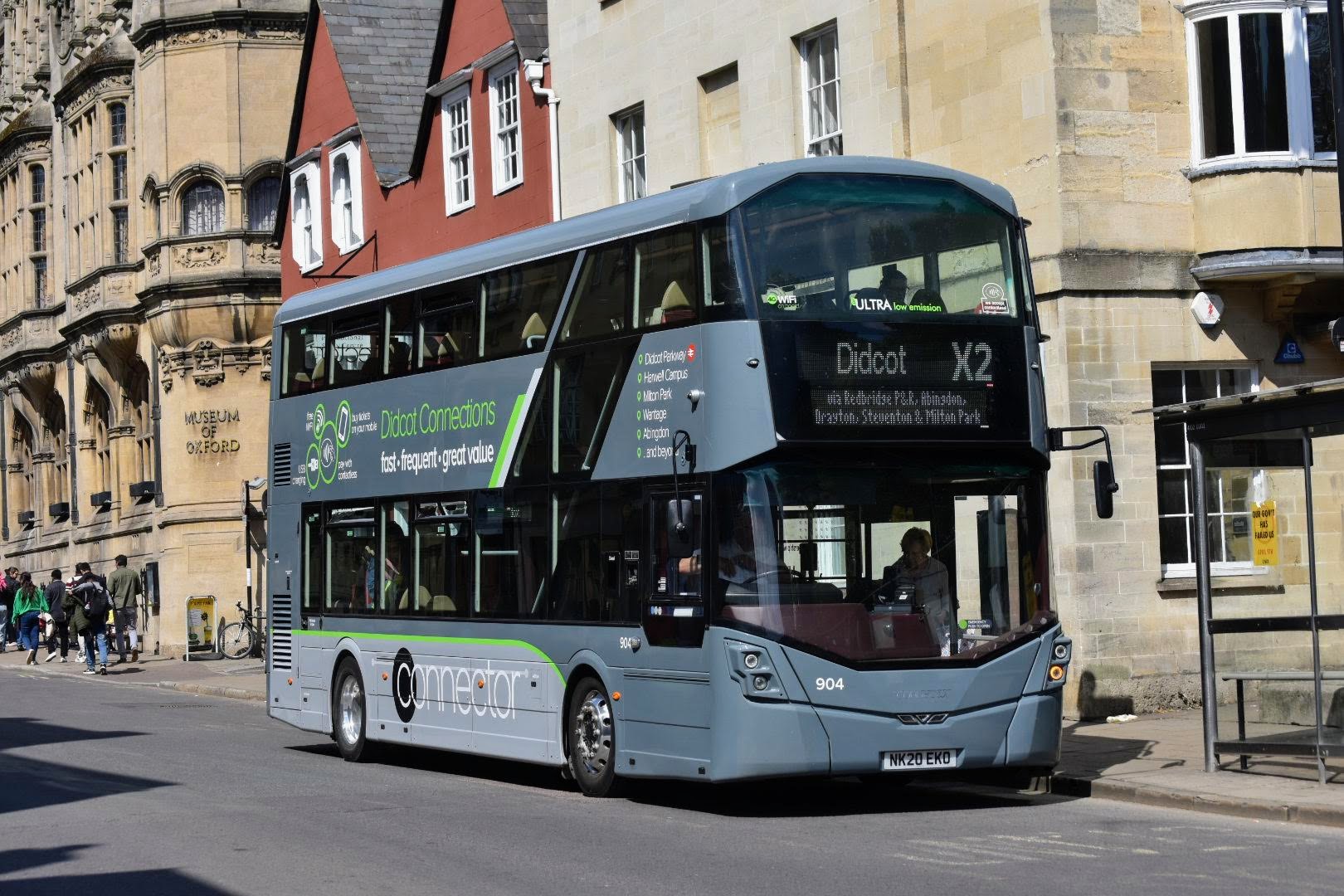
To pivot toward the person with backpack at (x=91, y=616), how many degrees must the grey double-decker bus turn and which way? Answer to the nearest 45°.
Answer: approximately 180°

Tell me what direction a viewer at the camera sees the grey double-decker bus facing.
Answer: facing the viewer and to the right of the viewer

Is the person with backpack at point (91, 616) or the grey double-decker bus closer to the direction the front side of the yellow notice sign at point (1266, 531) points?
the grey double-decker bus

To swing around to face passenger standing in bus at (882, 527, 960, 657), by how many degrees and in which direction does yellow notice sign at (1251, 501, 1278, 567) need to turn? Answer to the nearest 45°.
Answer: approximately 45° to its right

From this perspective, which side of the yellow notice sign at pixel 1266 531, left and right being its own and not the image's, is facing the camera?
front

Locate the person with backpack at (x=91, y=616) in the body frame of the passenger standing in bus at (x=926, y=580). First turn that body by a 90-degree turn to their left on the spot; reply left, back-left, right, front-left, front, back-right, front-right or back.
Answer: back

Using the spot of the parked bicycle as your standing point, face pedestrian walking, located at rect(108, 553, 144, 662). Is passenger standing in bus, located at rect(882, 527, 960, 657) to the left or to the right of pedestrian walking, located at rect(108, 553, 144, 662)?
left
